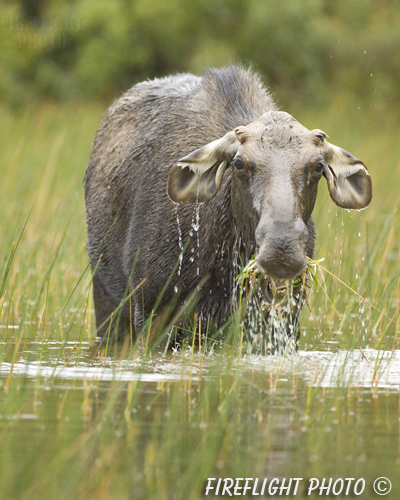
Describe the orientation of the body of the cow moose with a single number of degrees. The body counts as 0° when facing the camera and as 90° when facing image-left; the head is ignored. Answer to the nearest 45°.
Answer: approximately 315°
